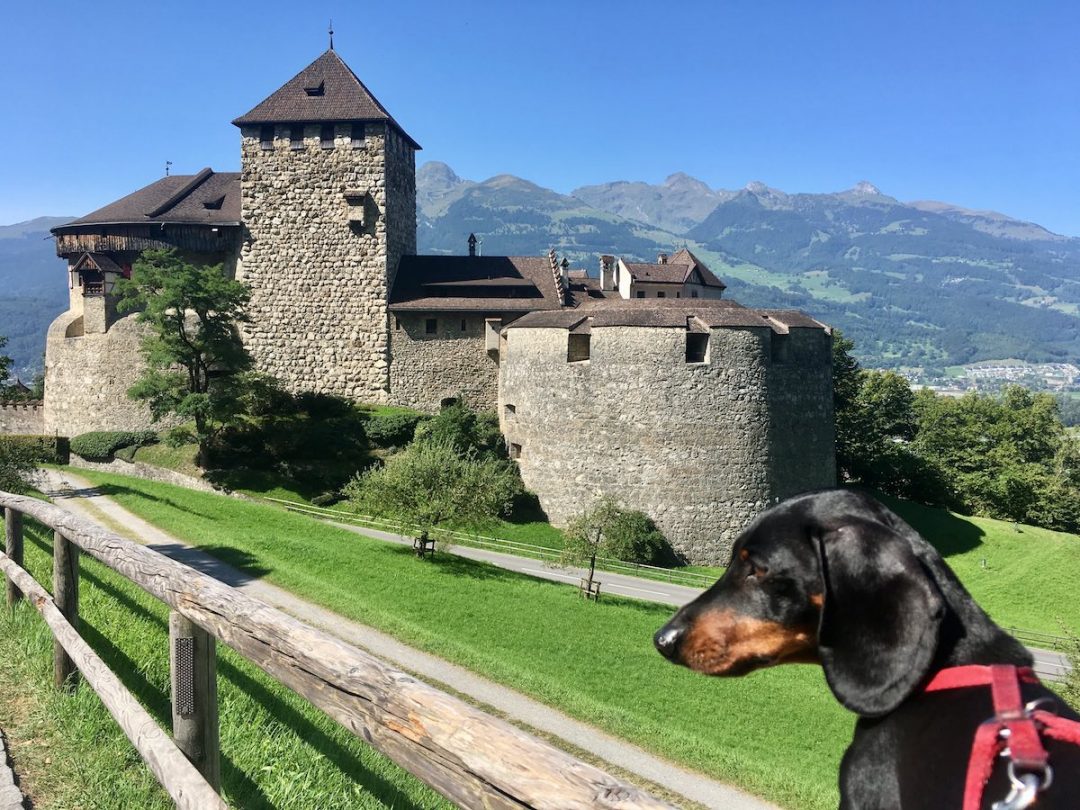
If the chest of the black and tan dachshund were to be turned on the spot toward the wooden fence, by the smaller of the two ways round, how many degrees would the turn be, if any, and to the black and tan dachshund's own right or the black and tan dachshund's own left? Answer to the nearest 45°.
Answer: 0° — it already faces it

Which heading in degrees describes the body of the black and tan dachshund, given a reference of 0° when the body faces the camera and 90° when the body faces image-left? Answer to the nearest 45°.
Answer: approximately 90°

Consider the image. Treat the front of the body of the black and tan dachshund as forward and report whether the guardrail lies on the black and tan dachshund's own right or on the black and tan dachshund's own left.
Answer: on the black and tan dachshund's own right

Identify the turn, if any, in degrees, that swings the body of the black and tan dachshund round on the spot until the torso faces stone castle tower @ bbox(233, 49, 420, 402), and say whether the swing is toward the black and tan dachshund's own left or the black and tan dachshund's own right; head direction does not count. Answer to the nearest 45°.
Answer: approximately 45° to the black and tan dachshund's own right

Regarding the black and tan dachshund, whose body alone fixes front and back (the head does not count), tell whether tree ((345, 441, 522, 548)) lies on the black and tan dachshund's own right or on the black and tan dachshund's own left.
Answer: on the black and tan dachshund's own right
